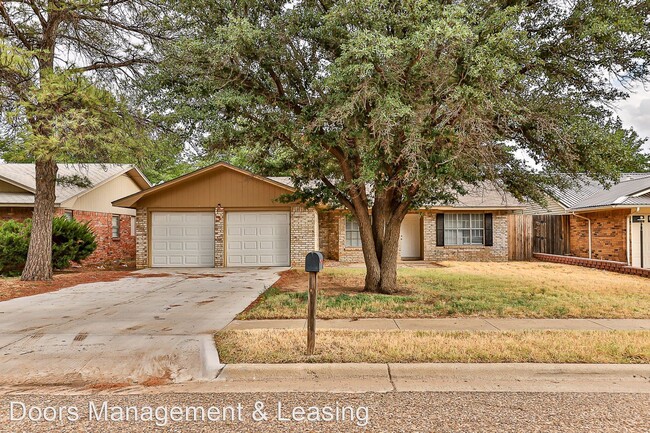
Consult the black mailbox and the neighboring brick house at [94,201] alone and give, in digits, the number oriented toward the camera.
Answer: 2

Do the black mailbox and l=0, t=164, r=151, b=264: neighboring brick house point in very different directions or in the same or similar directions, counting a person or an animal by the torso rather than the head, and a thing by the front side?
same or similar directions

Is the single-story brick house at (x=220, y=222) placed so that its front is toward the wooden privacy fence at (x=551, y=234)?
no

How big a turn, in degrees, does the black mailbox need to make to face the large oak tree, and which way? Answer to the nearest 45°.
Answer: approximately 135° to its left

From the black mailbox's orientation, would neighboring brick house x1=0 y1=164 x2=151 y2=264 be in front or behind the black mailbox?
behind

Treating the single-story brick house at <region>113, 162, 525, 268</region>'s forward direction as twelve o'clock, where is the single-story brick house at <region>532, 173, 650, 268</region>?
the single-story brick house at <region>532, 173, 650, 268</region> is roughly at 9 o'clock from the single-story brick house at <region>113, 162, 525, 268</region>.

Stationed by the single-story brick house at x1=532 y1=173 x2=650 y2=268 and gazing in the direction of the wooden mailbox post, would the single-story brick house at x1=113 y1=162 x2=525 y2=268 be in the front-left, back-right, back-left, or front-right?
front-right

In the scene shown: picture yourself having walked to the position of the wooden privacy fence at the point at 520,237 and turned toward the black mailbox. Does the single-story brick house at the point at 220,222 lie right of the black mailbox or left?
right

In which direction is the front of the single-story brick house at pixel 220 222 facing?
toward the camera

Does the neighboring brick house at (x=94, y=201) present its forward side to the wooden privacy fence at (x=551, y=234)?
no

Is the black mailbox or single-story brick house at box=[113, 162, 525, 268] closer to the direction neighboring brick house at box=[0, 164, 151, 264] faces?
the black mailbox

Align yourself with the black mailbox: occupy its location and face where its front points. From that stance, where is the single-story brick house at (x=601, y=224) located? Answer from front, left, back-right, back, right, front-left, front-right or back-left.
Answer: back-left

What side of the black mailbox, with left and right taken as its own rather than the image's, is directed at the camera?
front

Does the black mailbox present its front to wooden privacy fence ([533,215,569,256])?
no

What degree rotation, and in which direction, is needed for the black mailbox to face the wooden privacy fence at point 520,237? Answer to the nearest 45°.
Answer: approximately 135° to its left

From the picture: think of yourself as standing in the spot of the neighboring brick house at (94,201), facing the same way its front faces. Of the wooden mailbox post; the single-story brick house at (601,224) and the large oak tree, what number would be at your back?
0

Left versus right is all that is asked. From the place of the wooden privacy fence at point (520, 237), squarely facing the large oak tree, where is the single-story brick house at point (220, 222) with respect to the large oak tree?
right

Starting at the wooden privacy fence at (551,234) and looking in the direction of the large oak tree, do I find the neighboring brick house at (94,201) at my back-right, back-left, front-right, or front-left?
front-right

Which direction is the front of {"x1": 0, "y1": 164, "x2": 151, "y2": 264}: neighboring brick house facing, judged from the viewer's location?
facing the viewer

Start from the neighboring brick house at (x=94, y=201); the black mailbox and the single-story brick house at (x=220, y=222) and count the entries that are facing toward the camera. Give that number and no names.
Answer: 3
